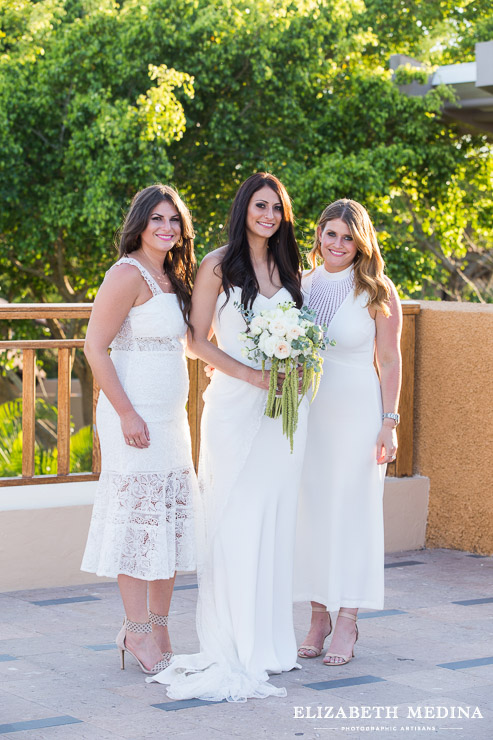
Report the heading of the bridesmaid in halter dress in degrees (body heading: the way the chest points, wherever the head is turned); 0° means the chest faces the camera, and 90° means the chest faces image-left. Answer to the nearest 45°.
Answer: approximately 45°

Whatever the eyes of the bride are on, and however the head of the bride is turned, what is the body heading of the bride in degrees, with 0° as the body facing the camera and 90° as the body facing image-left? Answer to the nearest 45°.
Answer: approximately 315°

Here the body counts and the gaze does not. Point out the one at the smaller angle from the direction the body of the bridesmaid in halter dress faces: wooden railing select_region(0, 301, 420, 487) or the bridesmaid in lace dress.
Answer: the bridesmaid in lace dress

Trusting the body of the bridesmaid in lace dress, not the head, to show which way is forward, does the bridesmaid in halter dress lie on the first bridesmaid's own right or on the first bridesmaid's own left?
on the first bridesmaid's own left

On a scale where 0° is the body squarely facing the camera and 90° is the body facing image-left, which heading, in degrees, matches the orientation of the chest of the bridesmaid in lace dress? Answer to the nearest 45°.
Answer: approximately 315°
